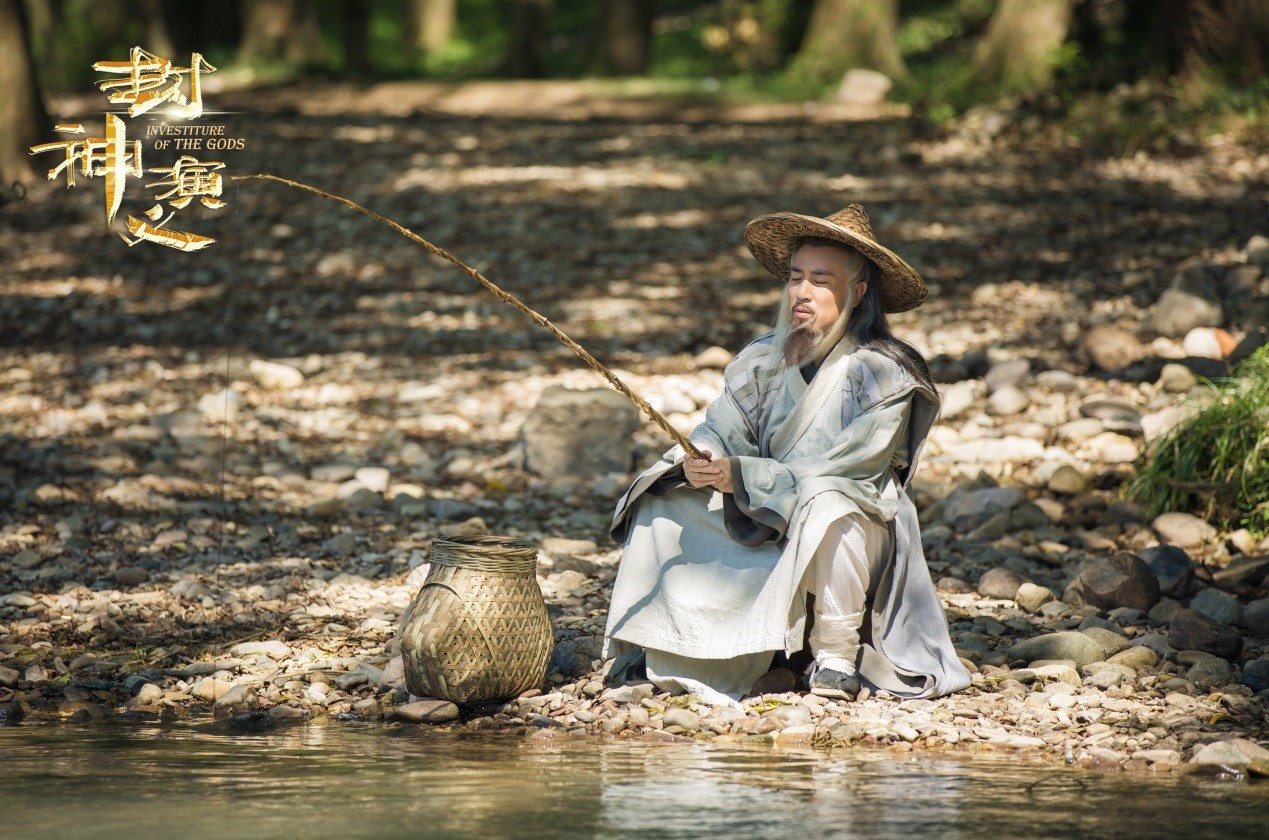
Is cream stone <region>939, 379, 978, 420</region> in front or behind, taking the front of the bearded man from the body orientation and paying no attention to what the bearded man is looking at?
behind

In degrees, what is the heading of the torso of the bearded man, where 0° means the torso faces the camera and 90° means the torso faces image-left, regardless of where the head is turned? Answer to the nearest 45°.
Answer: approximately 45°

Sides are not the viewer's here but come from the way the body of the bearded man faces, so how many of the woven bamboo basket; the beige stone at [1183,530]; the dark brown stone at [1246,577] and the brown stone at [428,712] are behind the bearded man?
2

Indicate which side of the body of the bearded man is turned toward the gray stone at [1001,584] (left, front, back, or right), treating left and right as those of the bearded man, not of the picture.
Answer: back

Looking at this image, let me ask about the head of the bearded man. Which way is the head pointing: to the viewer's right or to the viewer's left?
to the viewer's left

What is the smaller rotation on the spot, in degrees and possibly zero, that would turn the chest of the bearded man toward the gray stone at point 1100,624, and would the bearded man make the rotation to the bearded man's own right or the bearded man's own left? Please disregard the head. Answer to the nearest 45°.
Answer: approximately 180°

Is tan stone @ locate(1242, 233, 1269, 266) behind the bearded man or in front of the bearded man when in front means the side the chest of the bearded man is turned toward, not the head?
behind

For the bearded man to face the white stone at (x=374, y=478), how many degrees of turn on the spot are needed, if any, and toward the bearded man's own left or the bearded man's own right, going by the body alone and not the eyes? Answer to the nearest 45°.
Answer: approximately 90° to the bearded man's own right

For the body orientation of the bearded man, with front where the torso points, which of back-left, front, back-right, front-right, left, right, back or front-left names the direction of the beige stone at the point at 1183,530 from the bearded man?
back

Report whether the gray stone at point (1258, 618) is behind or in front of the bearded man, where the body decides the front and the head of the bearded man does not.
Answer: behind

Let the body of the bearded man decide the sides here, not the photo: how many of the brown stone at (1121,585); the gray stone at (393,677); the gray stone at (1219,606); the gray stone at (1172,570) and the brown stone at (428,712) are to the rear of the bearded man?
3

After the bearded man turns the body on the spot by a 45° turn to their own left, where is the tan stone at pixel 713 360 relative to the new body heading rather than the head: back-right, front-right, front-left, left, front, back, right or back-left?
back

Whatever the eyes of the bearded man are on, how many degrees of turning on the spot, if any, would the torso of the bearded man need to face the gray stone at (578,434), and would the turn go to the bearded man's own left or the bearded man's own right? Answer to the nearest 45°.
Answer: approximately 135° to the bearded man's own right

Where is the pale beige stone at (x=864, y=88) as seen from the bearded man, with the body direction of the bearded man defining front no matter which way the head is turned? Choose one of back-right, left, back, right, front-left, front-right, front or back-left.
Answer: back-right

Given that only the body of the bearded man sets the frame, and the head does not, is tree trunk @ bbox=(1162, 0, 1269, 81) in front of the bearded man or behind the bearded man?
behind

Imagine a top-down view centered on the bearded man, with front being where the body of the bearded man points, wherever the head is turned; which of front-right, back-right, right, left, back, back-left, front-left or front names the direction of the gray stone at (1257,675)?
back-left

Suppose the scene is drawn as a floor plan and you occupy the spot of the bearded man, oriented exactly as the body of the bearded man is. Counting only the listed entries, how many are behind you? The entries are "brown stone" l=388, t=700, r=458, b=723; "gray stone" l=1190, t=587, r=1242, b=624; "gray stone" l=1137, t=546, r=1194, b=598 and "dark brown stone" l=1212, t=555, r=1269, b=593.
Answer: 3
